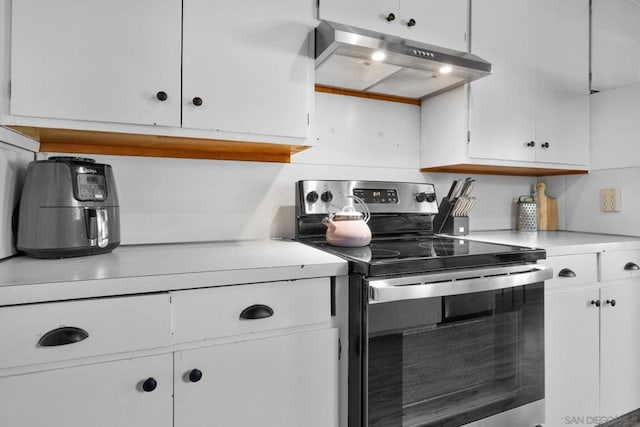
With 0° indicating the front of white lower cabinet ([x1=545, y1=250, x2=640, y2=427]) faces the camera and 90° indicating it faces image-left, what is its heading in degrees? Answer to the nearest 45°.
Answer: approximately 315°

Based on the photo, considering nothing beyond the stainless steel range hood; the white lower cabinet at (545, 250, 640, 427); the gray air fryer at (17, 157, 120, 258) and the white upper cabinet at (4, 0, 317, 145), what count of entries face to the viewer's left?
0

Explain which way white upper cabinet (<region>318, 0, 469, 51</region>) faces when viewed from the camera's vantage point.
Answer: facing the viewer and to the right of the viewer

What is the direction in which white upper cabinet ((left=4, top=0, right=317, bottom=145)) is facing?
toward the camera

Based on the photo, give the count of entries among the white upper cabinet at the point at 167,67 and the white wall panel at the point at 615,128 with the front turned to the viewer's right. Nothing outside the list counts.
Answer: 0

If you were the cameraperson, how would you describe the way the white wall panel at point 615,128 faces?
facing the viewer and to the left of the viewer

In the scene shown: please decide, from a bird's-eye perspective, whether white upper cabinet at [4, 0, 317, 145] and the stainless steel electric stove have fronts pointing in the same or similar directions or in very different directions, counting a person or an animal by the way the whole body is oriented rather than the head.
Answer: same or similar directions

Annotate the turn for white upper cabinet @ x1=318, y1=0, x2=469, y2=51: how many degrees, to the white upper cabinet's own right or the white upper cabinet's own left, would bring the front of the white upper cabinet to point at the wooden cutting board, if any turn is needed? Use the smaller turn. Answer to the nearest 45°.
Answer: approximately 90° to the white upper cabinet's own left

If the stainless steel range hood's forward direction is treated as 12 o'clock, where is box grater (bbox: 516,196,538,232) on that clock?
The box grater is roughly at 9 o'clock from the stainless steel range hood.

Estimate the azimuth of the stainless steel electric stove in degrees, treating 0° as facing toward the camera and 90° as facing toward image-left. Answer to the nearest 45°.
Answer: approximately 315°

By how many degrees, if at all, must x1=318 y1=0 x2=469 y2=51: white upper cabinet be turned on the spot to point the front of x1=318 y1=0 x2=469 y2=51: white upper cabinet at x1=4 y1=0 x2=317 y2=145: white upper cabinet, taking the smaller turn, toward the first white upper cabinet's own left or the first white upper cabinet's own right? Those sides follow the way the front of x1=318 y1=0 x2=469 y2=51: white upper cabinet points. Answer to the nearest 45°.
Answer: approximately 90° to the first white upper cabinet's own right

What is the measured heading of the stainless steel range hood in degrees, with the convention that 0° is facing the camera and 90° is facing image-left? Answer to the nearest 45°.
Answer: approximately 315°

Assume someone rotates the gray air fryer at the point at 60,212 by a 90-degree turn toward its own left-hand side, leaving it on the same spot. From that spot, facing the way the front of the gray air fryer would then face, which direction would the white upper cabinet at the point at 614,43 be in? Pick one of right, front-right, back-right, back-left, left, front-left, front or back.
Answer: front-right
